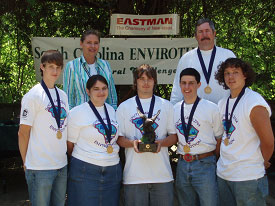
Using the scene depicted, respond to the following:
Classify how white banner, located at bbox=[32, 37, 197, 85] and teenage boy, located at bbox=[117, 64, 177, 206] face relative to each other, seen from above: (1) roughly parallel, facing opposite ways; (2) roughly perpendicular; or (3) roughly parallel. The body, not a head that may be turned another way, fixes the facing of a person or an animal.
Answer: roughly parallel

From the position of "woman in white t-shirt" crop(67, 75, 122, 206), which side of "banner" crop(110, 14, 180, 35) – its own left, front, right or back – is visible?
front

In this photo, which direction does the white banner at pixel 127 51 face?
toward the camera

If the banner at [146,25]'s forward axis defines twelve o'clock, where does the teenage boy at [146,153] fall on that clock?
The teenage boy is roughly at 12 o'clock from the banner.

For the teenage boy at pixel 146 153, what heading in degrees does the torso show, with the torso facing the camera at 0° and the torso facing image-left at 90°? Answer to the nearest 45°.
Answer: approximately 0°

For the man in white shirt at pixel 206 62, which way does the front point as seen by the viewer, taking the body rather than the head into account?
toward the camera

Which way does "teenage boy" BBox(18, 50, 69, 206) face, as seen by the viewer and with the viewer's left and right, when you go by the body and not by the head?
facing the viewer and to the right of the viewer

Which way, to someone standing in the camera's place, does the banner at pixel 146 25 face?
facing the viewer

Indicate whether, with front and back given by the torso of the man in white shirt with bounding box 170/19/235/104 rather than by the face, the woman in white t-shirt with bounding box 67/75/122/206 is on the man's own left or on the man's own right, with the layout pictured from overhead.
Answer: on the man's own right

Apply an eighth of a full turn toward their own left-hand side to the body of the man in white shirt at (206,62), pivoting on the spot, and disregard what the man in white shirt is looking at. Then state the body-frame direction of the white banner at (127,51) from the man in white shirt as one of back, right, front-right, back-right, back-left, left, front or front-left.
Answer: back

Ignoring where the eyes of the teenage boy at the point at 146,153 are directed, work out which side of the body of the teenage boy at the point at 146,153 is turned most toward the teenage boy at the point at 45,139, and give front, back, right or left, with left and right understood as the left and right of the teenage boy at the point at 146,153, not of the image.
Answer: right

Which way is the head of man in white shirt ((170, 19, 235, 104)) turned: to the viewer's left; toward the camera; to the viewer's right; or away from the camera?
toward the camera

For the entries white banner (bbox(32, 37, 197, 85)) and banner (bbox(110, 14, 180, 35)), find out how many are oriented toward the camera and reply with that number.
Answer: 2

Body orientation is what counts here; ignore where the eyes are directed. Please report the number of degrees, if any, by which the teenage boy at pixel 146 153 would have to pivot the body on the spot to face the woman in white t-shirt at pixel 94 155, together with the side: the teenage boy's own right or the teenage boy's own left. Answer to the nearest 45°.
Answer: approximately 90° to the teenage boy's own right

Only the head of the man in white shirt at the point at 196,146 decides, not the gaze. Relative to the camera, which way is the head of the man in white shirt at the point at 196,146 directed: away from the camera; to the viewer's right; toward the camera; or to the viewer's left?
toward the camera

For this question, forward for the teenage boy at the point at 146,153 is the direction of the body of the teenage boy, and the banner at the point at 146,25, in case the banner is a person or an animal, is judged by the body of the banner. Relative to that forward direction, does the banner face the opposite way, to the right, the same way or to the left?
the same way

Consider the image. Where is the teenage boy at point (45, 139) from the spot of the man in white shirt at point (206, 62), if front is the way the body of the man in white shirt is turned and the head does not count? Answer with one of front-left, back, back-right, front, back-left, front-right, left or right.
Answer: front-right
